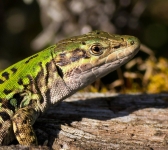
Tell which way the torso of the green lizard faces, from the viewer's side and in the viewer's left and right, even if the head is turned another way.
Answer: facing to the right of the viewer
